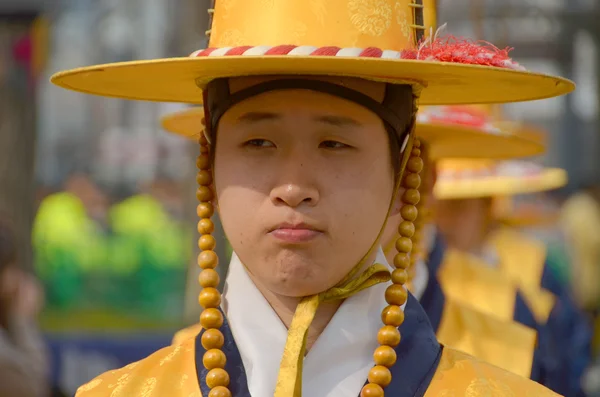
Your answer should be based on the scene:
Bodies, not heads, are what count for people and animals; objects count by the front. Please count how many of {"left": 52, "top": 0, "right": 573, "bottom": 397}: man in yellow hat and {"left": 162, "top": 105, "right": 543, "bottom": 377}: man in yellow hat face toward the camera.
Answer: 2

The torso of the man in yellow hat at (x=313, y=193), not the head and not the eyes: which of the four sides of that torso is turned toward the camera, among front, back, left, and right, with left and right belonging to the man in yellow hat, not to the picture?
front

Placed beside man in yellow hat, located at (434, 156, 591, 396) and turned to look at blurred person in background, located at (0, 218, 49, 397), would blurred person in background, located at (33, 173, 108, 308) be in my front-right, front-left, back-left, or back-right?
front-right

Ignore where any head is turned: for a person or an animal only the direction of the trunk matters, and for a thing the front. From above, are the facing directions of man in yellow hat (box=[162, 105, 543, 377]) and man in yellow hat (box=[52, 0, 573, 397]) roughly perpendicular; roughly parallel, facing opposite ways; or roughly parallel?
roughly parallel

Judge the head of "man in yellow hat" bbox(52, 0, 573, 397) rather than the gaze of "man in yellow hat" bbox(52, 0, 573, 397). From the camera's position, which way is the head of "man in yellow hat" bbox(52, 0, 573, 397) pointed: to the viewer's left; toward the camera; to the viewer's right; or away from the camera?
toward the camera

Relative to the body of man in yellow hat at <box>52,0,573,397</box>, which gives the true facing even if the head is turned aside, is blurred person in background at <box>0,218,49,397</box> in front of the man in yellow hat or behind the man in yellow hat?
behind

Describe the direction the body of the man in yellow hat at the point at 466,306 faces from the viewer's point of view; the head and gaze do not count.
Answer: toward the camera
